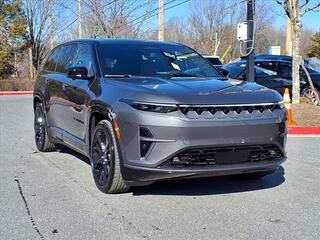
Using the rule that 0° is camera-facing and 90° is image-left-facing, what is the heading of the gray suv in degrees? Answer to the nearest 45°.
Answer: approximately 315°

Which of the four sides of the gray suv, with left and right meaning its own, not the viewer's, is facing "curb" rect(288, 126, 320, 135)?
left

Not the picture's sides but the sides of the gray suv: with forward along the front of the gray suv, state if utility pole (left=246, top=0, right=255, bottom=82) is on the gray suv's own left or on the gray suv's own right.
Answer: on the gray suv's own left

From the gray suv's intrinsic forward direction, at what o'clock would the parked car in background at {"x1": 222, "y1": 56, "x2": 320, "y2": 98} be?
The parked car in background is roughly at 8 o'clock from the gray suv.
